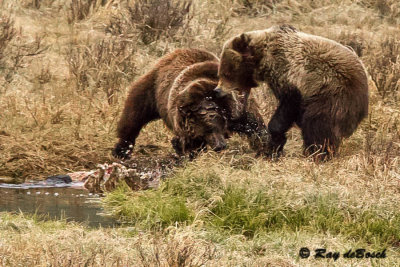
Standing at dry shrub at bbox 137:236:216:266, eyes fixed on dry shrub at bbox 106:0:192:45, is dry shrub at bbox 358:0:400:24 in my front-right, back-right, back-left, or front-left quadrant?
front-right

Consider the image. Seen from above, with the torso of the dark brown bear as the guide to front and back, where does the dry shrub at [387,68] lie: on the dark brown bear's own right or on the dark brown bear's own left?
on the dark brown bear's own left

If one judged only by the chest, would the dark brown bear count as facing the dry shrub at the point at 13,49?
no

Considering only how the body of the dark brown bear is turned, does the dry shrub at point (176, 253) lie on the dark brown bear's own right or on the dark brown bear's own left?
on the dark brown bear's own right

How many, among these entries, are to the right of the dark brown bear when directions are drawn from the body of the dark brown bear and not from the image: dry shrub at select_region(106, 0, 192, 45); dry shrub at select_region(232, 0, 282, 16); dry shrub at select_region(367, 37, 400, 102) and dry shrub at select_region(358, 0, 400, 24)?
0

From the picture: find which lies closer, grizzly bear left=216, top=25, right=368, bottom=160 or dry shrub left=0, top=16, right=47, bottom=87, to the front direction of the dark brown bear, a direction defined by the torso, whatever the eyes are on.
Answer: the grizzly bear

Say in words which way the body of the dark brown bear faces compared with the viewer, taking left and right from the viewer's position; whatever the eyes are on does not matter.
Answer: facing the viewer and to the right of the viewer

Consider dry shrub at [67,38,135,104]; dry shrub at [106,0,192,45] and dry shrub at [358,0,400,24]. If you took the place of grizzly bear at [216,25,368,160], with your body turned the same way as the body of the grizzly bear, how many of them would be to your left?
0

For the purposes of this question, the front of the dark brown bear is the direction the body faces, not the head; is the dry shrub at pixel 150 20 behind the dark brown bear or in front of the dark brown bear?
behind

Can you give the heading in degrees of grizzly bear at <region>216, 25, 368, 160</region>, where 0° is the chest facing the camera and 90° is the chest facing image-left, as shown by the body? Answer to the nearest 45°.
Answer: approximately 90°

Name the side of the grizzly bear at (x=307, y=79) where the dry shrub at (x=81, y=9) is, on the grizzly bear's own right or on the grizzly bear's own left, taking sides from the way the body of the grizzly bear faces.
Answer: on the grizzly bear's own right

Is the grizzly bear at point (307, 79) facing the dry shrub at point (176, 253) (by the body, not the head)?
no

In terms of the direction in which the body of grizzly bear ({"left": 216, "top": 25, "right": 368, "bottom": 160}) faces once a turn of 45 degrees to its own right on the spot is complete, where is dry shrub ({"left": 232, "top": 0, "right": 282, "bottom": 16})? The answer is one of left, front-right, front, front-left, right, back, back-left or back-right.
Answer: front-right

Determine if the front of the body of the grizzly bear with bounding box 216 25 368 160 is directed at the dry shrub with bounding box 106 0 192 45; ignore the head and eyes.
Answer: no

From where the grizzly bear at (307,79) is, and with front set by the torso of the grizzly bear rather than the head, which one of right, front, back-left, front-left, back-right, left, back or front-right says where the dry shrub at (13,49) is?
front-right

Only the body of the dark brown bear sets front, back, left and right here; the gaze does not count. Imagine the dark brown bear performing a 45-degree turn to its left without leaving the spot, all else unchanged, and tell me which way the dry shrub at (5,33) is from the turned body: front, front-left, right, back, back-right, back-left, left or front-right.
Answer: back-left

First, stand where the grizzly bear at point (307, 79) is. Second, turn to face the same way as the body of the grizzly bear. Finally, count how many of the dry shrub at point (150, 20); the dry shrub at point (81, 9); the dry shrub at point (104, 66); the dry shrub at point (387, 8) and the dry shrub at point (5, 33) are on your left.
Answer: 0

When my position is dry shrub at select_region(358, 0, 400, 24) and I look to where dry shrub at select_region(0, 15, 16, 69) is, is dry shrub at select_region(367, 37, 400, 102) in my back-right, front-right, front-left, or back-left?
front-left
